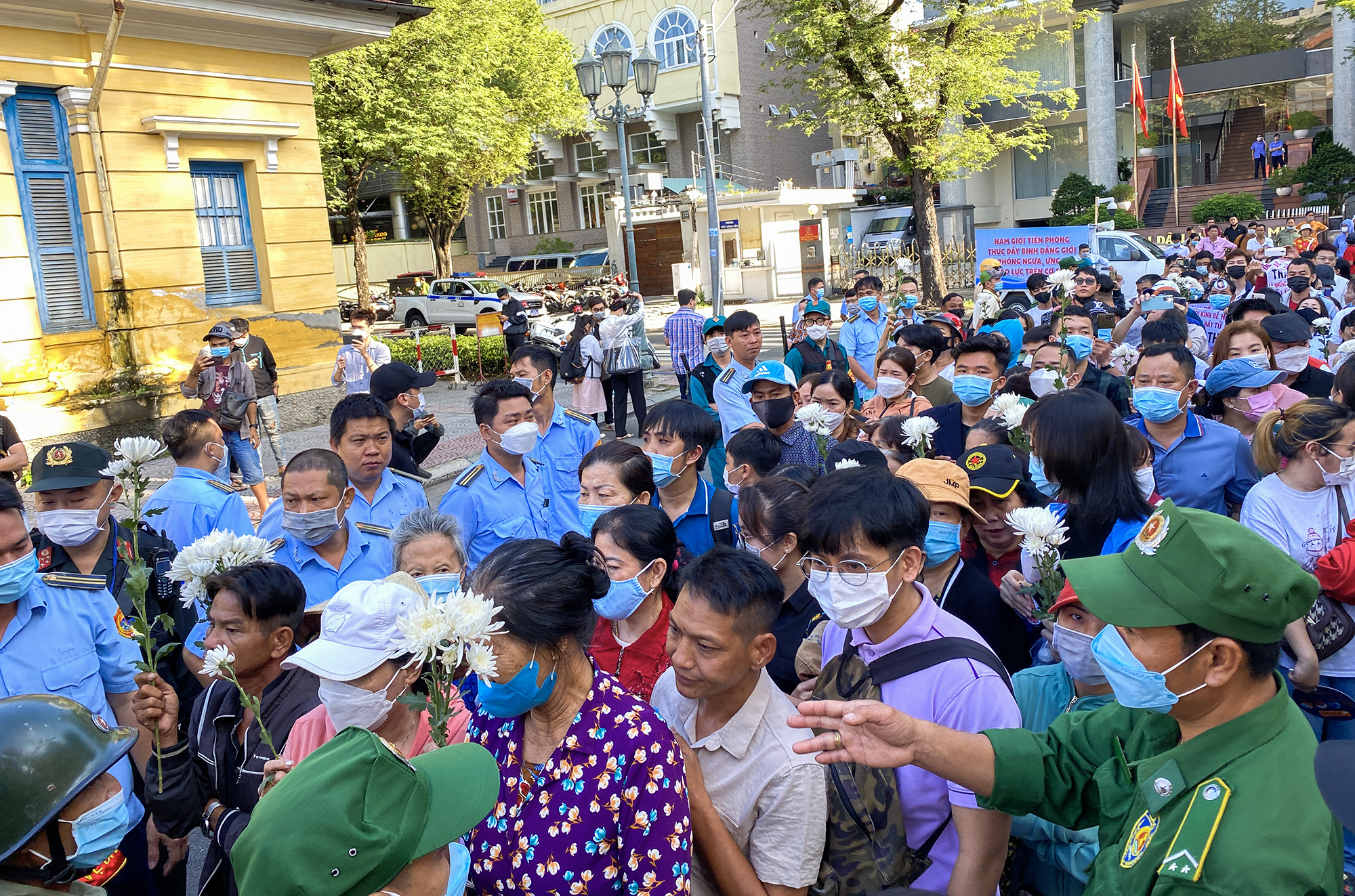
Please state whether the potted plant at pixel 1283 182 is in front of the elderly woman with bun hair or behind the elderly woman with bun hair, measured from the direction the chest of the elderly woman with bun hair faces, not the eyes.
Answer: behind

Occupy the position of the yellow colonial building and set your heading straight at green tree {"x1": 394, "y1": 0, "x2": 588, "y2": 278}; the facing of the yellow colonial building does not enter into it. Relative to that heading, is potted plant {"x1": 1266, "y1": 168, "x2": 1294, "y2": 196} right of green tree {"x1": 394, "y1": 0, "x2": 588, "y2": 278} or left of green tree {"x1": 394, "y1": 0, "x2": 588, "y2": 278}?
right

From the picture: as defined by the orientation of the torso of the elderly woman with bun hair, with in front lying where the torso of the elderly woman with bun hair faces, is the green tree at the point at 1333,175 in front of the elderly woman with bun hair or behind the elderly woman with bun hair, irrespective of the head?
behind

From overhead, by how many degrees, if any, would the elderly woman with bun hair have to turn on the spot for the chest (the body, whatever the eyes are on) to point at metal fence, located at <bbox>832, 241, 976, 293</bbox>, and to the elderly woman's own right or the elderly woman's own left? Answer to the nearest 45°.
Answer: approximately 135° to the elderly woman's own right

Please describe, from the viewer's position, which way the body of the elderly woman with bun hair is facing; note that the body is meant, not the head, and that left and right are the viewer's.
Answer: facing the viewer and to the left of the viewer

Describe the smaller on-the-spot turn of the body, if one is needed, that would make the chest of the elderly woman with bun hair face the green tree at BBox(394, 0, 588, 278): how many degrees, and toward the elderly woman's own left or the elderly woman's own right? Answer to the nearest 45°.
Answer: approximately 135° to the elderly woman's own right

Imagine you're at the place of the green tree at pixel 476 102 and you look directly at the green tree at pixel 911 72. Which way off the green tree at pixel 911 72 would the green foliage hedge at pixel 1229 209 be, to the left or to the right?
left
